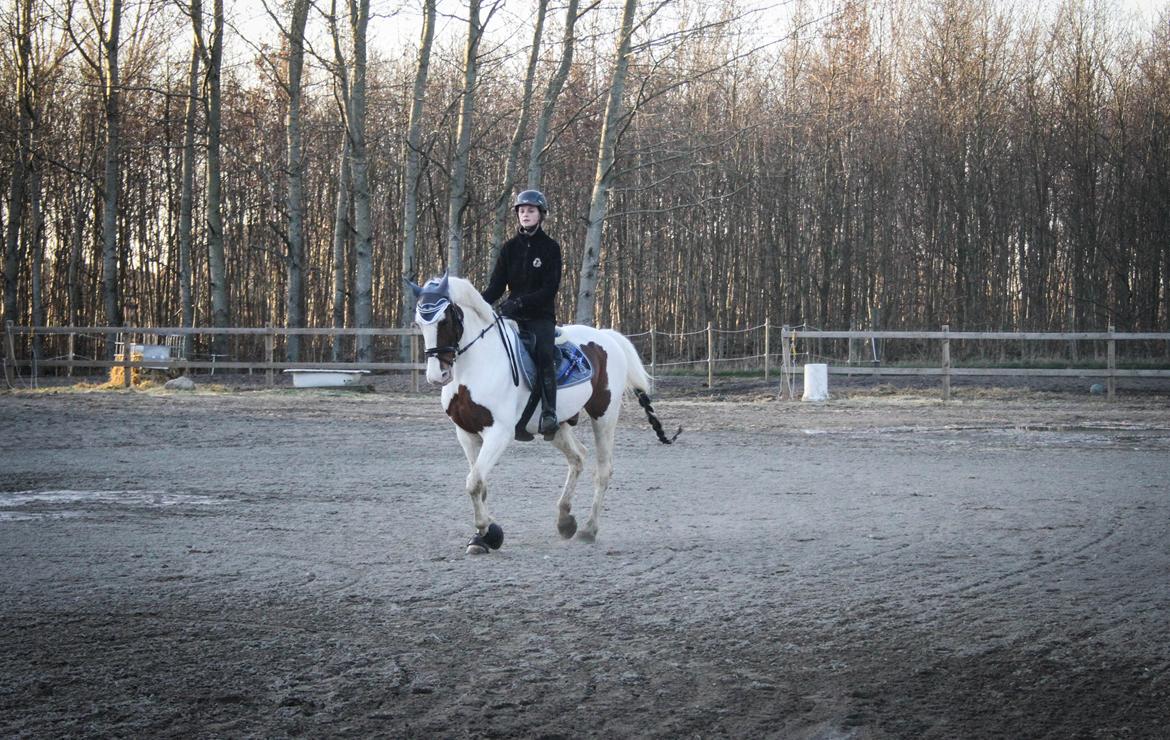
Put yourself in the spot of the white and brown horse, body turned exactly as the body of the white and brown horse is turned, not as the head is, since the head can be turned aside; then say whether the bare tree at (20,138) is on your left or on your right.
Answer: on your right

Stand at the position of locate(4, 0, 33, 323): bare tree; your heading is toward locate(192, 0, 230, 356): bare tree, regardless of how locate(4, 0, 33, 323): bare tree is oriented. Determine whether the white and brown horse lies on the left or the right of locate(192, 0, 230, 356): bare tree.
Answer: right

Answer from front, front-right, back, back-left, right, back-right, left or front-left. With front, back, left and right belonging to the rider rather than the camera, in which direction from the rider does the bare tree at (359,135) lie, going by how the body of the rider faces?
back-right

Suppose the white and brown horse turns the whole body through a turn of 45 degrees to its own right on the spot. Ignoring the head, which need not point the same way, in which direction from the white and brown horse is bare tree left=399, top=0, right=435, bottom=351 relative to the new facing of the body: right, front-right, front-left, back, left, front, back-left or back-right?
right

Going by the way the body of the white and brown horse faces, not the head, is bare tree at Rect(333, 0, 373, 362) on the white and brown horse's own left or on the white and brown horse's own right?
on the white and brown horse's own right

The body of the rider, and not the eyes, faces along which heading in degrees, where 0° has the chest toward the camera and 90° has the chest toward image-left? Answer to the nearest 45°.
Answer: approximately 45°

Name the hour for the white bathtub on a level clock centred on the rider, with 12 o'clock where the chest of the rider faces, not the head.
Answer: The white bathtub is roughly at 4 o'clock from the rider.

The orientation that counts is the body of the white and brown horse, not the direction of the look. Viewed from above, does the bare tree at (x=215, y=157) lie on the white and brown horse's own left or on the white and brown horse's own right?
on the white and brown horse's own right

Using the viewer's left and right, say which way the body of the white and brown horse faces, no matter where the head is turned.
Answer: facing the viewer and to the left of the viewer

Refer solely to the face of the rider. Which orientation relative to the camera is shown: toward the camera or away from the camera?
toward the camera

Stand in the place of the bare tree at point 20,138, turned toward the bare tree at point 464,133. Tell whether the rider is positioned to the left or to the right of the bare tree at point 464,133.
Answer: right

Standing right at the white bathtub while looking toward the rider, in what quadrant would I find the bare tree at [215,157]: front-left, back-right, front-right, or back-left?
back-right
